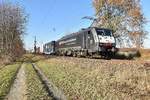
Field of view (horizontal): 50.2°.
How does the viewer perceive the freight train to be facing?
facing the viewer and to the right of the viewer
